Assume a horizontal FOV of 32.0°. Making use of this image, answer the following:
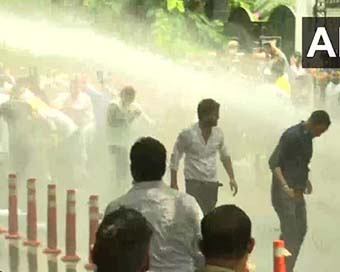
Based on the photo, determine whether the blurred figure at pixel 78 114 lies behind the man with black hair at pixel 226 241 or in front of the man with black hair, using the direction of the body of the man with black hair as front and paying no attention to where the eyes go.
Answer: in front

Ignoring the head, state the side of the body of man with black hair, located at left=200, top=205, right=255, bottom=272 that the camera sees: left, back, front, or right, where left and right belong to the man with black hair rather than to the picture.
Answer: back

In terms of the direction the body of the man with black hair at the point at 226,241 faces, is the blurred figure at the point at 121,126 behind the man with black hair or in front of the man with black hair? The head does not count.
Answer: in front

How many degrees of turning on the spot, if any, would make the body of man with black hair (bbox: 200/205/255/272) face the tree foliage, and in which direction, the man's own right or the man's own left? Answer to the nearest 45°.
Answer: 0° — they already face it

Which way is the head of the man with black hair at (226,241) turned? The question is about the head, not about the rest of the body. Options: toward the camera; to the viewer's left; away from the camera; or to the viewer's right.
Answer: away from the camera

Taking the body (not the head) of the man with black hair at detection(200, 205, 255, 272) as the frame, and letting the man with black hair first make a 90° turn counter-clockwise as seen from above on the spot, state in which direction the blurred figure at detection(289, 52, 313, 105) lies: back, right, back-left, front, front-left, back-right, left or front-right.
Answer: right
